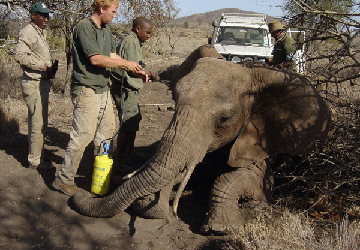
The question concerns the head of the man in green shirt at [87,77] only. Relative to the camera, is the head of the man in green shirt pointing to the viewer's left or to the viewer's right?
to the viewer's right

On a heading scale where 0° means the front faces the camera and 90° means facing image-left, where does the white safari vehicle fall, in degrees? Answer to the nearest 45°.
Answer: approximately 0°

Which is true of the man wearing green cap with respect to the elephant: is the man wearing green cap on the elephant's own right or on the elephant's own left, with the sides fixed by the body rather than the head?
on the elephant's own right
